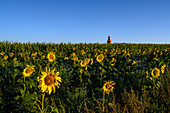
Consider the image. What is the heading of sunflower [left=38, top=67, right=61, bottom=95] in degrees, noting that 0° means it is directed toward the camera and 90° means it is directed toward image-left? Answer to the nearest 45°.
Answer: approximately 0°
